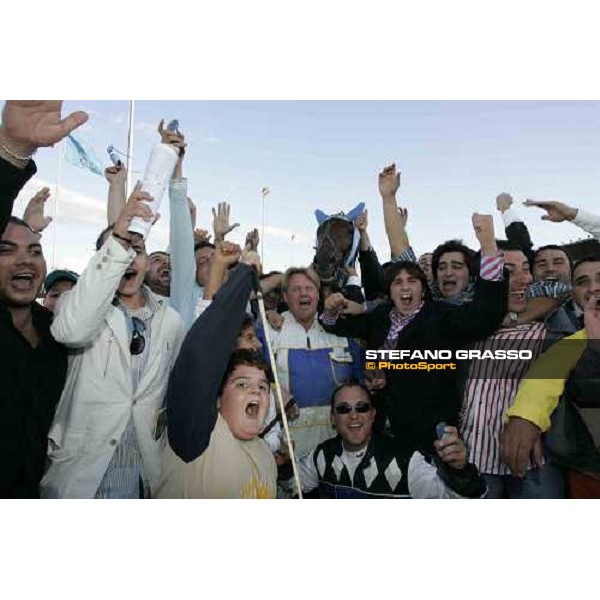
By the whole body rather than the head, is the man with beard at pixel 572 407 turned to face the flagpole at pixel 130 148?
no

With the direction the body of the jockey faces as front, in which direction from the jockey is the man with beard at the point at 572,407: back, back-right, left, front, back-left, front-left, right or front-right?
left

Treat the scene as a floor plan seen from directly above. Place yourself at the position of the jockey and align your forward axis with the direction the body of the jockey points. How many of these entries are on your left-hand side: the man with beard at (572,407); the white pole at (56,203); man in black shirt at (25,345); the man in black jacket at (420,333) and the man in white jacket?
2

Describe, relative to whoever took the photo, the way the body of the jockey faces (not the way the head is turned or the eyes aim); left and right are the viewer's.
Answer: facing the viewer

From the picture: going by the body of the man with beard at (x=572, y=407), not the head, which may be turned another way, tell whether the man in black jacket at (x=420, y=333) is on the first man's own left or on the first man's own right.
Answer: on the first man's own right

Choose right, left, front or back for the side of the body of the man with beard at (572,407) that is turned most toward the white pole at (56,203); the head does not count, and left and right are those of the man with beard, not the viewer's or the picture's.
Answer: right

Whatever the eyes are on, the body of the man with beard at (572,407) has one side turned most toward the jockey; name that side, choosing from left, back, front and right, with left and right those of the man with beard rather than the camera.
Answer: right

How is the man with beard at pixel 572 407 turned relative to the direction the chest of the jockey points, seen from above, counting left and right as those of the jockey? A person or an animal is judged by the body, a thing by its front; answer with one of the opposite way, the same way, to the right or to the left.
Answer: the same way

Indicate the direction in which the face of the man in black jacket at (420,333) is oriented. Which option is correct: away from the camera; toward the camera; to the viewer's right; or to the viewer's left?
toward the camera

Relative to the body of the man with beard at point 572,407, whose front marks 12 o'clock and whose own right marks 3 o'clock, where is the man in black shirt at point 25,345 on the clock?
The man in black shirt is roughly at 2 o'clock from the man with beard.

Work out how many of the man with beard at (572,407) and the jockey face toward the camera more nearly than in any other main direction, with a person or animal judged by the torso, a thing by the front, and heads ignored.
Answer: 2

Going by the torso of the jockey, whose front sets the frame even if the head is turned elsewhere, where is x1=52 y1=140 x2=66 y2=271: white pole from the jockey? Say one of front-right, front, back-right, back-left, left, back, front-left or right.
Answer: right

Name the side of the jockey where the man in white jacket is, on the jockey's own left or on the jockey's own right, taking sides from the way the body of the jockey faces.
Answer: on the jockey's own right

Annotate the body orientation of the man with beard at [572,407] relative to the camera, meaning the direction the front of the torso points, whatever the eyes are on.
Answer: toward the camera
